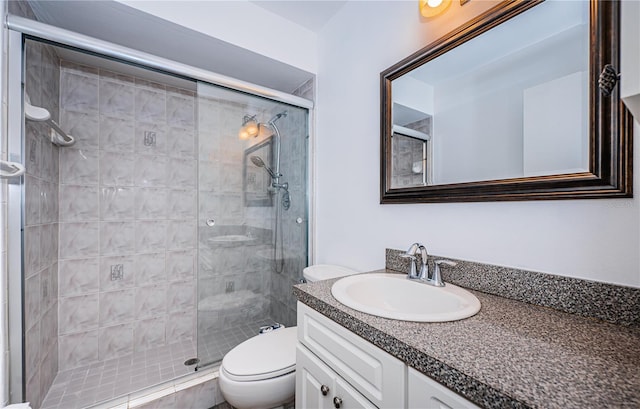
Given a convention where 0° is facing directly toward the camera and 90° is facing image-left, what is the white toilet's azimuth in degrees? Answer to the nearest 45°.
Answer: approximately 45°

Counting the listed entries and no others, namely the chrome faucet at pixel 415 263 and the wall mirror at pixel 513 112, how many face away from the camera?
0

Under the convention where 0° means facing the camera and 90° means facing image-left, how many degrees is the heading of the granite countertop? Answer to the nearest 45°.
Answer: approximately 45°

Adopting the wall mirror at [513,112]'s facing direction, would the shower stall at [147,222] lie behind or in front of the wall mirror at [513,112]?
in front

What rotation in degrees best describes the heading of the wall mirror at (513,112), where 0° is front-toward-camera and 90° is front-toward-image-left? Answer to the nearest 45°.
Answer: approximately 45°

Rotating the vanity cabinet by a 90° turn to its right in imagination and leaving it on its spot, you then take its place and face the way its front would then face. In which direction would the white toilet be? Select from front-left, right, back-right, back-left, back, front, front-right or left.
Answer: front
